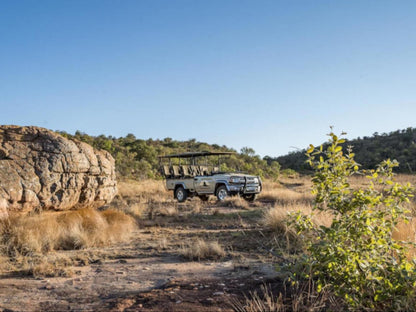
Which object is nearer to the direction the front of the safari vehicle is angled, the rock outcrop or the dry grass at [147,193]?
the rock outcrop

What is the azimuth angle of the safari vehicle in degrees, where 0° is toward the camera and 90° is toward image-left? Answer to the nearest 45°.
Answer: approximately 315°

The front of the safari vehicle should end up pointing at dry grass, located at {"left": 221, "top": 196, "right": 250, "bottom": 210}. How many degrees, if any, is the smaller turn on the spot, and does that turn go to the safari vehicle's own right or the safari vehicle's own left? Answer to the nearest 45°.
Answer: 0° — it already faces it

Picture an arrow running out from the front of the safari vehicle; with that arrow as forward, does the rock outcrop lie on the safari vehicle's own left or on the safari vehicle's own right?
on the safari vehicle's own right

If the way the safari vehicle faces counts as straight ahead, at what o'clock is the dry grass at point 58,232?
The dry grass is roughly at 2 o'clock from the safari vehicle.

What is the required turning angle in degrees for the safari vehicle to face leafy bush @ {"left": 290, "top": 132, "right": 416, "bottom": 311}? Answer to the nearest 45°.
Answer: approximately 45° to its right

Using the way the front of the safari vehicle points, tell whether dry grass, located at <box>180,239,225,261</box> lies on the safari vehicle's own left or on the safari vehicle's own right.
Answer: on the safari vehicle's own right
